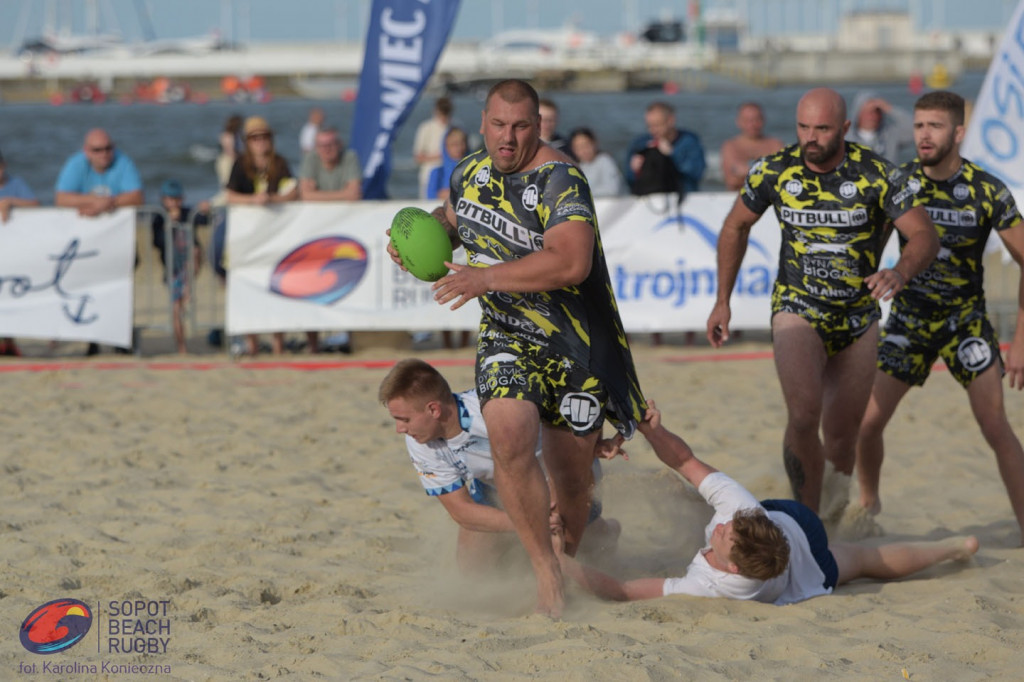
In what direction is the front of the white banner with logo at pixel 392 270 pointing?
toward the camera

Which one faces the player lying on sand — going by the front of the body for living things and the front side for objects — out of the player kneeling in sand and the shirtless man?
the shirtless man

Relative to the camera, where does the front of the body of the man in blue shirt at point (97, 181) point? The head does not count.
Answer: toward the camera

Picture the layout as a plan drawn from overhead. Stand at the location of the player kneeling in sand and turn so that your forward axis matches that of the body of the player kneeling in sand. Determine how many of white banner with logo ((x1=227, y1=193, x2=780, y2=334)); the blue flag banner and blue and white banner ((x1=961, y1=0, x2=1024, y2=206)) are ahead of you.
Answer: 0

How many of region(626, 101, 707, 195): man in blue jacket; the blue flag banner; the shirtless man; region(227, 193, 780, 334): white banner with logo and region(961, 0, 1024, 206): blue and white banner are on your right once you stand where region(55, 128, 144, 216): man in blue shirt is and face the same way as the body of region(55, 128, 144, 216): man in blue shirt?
0

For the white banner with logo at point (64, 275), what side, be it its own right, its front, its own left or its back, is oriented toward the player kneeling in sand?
front

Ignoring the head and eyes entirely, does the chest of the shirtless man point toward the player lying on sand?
yes

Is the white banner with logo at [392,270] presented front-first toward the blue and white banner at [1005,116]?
no

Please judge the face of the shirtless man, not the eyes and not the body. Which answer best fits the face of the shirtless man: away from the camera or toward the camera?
toward the camera

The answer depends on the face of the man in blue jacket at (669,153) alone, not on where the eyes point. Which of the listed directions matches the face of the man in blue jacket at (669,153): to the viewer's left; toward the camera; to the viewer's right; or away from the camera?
toward the camera

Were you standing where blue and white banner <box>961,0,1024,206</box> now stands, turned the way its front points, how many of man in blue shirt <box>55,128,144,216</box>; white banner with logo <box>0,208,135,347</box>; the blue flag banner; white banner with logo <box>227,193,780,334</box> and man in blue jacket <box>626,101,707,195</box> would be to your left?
0

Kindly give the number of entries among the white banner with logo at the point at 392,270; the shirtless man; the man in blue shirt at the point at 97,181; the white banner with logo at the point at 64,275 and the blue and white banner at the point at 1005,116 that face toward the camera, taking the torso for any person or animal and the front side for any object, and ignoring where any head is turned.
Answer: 5

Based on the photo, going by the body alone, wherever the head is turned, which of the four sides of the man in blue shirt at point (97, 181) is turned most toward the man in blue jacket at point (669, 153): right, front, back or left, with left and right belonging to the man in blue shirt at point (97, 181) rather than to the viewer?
left

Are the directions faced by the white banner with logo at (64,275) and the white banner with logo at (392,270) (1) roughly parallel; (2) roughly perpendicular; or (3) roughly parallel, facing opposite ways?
roughly parallel

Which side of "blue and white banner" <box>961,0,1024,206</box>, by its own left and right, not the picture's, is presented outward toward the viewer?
front
